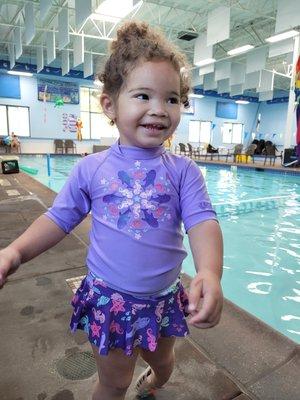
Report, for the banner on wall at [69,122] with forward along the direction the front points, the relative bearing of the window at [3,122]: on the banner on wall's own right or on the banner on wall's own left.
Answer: on the banner on wall's own right

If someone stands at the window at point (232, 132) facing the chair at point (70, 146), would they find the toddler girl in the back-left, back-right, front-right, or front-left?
front-left

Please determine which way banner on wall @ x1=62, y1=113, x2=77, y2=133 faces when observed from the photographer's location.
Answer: facing the viewer

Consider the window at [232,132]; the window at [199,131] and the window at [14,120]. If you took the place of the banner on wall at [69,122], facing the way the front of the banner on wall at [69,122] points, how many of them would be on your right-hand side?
1

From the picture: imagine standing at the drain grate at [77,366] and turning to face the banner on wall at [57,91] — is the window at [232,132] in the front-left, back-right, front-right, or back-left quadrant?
front-right

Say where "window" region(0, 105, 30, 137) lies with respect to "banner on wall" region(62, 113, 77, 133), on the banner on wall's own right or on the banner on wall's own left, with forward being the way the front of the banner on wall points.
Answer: on the banner on wall's own right

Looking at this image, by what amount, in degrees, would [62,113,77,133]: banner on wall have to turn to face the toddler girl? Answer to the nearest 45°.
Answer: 0° — it already faces them

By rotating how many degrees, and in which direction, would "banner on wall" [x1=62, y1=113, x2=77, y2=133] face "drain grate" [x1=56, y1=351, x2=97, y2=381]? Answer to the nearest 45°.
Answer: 0° — it already faces it

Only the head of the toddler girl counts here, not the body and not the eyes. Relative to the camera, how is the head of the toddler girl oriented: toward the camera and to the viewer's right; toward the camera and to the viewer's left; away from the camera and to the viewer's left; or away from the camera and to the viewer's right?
toward the camera and to the viewer's right

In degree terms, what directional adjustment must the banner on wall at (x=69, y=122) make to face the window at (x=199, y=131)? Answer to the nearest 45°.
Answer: approximately 90° to its left

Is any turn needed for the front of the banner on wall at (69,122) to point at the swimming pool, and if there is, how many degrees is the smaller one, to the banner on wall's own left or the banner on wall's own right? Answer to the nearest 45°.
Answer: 0° — it already faces it
